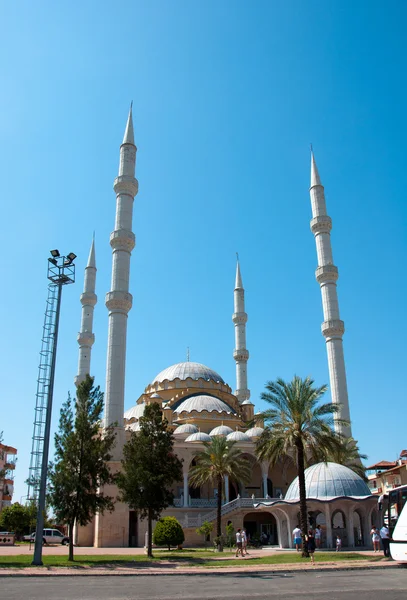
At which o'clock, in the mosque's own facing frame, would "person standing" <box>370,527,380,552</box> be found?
The person standing is roughly at 11 o'clock from the mosque.

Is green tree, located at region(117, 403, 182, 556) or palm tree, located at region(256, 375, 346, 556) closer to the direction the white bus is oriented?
the green tree

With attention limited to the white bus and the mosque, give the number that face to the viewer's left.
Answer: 1

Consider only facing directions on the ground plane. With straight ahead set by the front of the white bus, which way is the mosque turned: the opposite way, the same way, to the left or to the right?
to the left

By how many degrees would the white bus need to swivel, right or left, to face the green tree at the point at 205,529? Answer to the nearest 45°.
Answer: approximately 45° to its right

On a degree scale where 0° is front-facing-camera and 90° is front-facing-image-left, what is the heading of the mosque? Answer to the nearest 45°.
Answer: approximately 0°

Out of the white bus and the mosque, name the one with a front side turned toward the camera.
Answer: the mosque

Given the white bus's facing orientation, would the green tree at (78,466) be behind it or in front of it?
in front

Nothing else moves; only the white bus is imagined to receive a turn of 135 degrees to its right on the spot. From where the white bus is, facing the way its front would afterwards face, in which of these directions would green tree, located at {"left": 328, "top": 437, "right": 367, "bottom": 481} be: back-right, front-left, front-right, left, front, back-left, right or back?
front-left

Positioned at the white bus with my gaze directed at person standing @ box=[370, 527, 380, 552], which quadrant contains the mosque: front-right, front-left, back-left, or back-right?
front-left

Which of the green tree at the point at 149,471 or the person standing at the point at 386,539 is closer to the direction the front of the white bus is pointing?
the green tree

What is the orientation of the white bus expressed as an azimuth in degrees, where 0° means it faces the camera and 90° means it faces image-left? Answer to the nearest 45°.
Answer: approximately 90°

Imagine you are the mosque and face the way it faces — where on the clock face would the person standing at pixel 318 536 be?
The person standing is roughly at 11 o'clock from the mosque.

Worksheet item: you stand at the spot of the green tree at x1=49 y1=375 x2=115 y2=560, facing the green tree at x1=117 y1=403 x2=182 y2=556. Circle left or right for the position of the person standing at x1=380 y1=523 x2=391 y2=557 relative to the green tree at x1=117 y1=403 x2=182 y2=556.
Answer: right

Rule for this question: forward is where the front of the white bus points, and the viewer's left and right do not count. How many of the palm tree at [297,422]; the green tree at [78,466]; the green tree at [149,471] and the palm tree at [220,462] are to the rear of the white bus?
0

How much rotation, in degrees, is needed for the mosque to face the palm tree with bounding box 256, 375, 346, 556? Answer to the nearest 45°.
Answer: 0° — it already faces it

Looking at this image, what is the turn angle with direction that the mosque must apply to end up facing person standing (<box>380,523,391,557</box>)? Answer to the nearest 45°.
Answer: approximately 45° to its left
